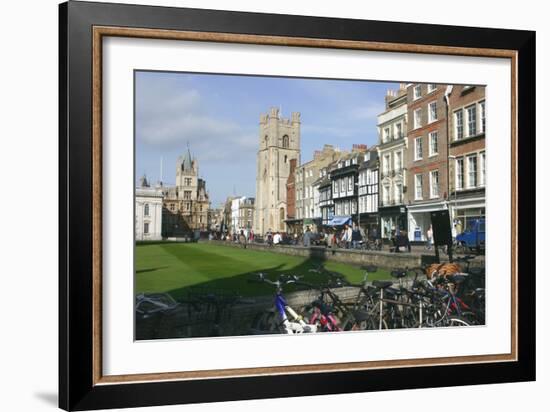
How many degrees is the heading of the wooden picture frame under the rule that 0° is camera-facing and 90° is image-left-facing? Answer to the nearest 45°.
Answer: approximately 315°
